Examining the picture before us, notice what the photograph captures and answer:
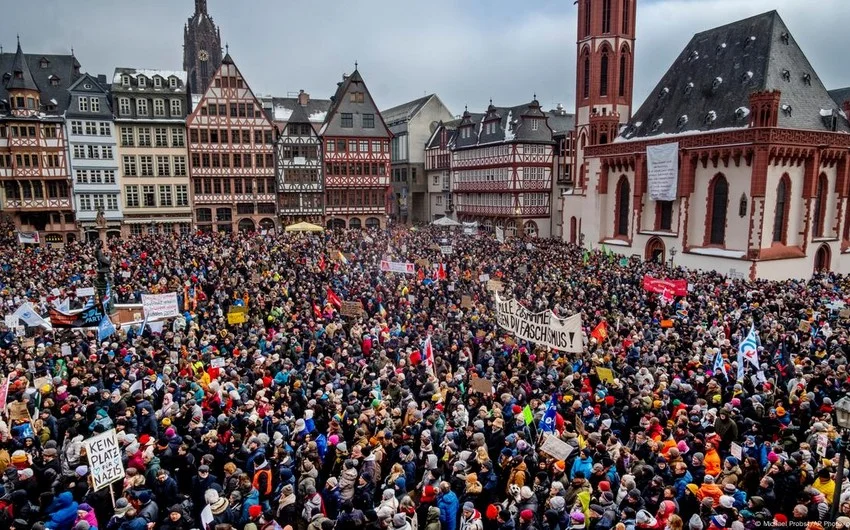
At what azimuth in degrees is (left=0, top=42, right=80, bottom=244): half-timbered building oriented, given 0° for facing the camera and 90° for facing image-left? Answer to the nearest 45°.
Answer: approximately 0°

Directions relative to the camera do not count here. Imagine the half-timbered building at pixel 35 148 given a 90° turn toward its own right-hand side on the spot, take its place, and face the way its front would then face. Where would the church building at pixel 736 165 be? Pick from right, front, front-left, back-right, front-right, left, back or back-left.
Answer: back-left
